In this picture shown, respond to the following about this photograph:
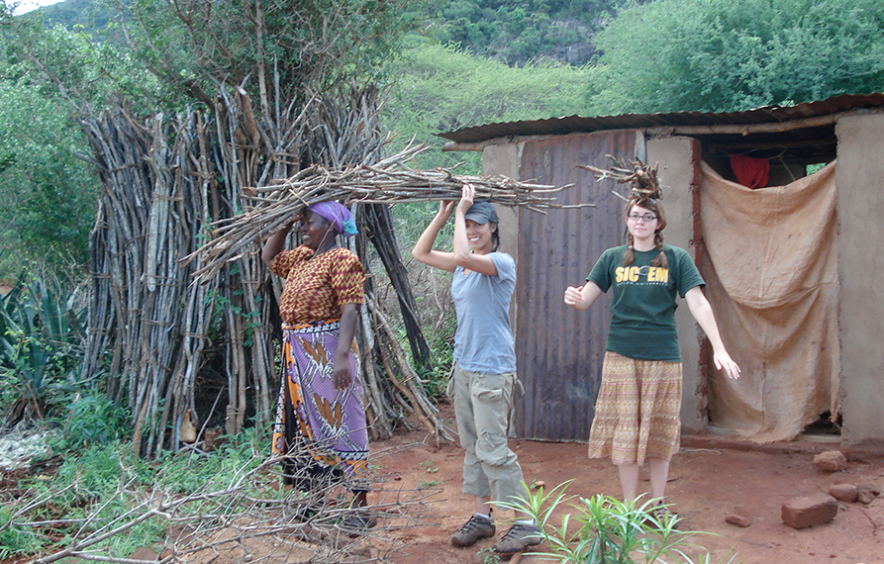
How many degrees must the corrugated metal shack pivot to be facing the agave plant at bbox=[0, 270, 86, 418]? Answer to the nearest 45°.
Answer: approximately 90° to its right

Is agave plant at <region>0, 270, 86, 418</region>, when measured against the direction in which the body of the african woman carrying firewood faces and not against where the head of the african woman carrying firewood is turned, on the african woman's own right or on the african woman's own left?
on the african woman's own right

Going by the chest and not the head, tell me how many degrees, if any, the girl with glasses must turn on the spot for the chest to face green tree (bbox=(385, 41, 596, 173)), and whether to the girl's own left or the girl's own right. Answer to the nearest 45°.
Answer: approximately 180°

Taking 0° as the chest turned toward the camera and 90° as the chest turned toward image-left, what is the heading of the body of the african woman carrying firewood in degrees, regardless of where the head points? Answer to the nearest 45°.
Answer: approximately 45°

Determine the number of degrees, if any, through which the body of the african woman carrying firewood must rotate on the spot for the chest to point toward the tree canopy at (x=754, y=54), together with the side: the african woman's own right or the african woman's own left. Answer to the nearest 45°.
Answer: approximately 180°

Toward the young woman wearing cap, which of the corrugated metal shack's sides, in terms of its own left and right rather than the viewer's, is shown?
front

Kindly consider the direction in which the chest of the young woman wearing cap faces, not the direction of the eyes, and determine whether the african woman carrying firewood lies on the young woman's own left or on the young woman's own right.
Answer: on the young woman's own right

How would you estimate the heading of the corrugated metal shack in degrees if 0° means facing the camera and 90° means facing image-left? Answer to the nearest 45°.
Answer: approximately 0°

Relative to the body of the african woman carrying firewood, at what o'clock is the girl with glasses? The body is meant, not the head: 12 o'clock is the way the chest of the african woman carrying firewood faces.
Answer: The girl with glasses is roughly at 8 o'clock from the african woman carrying firewood.

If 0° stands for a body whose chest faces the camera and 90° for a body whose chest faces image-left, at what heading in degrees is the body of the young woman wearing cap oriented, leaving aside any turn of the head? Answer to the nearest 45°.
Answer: approximately 45°

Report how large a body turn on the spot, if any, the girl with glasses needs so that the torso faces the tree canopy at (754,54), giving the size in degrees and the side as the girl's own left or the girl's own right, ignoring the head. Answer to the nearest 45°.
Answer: approximately 180°
